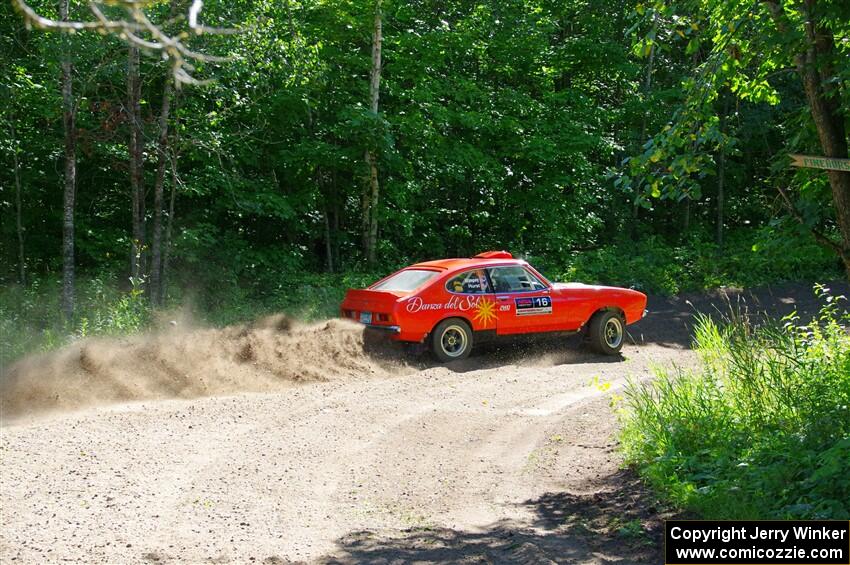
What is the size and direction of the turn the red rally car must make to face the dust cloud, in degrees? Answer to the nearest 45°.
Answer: approximately 180°

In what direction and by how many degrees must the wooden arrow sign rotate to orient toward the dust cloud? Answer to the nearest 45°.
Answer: approximately 90° to its right

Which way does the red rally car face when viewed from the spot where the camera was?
facing away from the viewer and to the right of the viewer

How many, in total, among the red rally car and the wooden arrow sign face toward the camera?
1

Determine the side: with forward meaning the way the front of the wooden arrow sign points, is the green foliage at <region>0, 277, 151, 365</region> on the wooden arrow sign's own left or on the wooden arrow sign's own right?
on the wooden arrow sign's own right

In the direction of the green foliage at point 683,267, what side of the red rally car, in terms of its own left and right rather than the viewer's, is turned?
front
